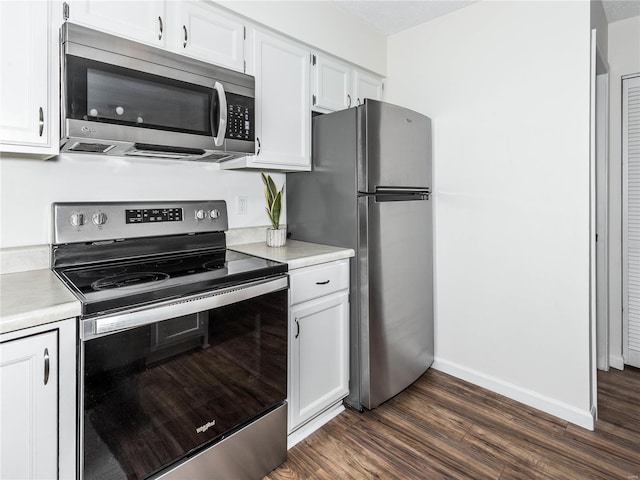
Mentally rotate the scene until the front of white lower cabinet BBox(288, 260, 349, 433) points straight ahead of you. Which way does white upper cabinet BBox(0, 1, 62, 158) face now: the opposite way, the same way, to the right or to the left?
the same way

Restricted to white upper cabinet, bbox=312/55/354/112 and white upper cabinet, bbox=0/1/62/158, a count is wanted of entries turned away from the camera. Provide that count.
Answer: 0

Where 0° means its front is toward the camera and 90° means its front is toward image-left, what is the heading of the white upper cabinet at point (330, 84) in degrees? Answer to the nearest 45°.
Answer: approximately 315°

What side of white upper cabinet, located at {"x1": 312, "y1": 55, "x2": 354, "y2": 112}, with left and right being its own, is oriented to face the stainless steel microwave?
right

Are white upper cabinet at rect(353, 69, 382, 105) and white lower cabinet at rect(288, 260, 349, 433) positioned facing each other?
no

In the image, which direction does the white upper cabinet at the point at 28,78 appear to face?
toward the camera

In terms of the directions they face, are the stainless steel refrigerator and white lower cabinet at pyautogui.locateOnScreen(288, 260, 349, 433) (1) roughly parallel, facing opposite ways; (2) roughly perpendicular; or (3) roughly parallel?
roughly parallel

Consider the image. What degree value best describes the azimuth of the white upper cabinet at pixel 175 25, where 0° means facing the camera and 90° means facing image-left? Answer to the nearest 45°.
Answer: approximately 315°

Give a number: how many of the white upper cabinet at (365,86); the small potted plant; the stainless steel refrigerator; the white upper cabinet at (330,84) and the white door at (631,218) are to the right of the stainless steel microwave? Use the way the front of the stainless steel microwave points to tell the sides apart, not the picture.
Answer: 0

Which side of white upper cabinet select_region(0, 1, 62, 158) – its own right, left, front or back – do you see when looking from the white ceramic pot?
left

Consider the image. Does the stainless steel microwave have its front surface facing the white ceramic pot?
no

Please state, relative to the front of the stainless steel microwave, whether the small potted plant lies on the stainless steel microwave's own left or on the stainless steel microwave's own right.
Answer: on the stainless steel microwave's own left

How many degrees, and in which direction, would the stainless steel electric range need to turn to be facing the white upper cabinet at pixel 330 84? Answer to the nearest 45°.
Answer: approximately 90° to its left

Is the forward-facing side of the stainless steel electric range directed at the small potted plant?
no

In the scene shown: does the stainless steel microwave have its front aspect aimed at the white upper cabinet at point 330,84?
no

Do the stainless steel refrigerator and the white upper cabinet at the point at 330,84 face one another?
no

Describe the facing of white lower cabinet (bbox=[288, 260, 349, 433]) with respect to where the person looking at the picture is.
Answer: facing the viewer and to the right of the viewer
